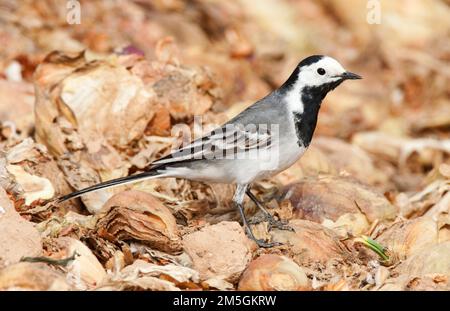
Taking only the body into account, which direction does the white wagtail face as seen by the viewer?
to the viewer's right

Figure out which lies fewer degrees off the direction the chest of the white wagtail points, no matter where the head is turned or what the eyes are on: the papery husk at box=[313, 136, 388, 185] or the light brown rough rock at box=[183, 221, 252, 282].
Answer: the papery husk

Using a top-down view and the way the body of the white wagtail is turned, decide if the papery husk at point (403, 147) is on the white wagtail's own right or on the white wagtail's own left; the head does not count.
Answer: on the white wagtail's own left

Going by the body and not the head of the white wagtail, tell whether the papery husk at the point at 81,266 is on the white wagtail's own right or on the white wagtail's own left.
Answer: on the white wagtail's own right

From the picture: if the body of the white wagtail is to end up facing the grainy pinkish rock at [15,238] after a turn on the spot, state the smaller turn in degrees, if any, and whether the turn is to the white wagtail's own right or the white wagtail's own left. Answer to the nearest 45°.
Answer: approximately 135° to the white wagtail's own right

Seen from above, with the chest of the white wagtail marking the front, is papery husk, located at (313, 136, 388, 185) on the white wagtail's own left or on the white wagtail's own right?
on the white wagtail's own left

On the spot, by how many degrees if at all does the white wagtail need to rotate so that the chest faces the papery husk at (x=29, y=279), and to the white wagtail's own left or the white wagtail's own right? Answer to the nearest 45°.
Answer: approximately 135° to the white wagtail's own right

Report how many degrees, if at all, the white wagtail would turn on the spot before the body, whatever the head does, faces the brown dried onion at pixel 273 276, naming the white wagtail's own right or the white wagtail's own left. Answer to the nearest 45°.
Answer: approximately 90° to the white wagtail's own right
